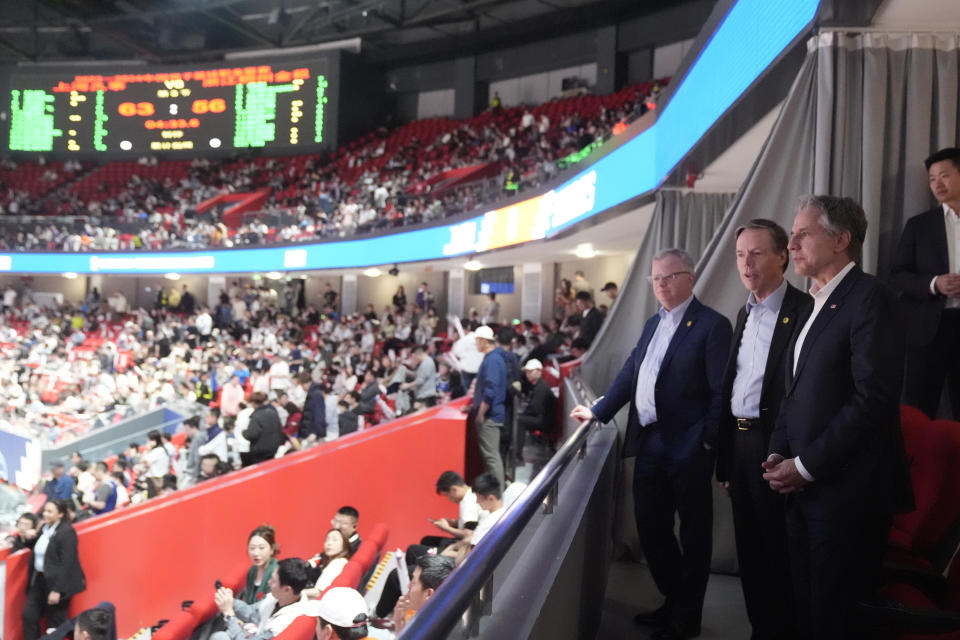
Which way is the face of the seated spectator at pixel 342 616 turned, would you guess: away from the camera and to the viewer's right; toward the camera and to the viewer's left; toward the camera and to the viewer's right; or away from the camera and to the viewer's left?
away from the camera and to the viewer's left

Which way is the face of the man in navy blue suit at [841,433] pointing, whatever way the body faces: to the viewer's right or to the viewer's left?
to the viewer's left

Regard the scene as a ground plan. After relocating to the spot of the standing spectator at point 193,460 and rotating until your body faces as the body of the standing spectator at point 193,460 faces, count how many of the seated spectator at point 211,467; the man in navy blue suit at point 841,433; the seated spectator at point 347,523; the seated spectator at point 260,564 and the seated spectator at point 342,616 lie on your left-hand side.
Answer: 5

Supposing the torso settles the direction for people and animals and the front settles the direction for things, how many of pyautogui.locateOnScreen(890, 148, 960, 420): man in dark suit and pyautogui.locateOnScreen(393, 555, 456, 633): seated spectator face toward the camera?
1

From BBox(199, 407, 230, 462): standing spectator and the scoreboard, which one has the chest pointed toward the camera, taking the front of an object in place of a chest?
the scoreboard

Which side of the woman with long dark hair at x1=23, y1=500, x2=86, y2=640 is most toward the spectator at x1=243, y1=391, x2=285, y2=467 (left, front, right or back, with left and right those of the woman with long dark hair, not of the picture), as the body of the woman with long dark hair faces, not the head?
back

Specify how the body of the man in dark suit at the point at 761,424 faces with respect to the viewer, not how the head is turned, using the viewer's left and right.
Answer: facing the viewer and to the left of the viewer

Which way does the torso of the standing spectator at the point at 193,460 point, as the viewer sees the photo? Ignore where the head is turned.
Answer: to the viewer's left

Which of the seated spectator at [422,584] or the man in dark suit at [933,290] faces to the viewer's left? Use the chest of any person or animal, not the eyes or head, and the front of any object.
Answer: the seated spectator

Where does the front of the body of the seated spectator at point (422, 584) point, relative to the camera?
to the viewer's left

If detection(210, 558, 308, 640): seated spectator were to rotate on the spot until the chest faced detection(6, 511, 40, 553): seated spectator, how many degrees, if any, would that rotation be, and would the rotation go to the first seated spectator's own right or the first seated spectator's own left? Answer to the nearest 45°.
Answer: approximately 45° to the first seated spectator's own right

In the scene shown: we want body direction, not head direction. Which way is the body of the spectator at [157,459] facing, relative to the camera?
to the viewer's left

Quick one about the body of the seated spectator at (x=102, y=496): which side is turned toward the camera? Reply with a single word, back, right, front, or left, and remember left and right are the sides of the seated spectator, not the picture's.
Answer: left
